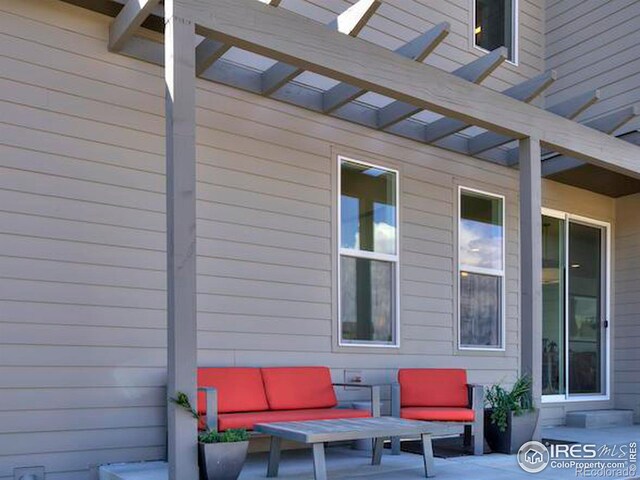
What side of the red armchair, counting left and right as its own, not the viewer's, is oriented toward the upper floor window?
back

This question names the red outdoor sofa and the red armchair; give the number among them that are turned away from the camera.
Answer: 0

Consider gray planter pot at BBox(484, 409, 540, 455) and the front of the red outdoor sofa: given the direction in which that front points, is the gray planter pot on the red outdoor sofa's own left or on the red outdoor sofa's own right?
on the red outdoor sofa's own left

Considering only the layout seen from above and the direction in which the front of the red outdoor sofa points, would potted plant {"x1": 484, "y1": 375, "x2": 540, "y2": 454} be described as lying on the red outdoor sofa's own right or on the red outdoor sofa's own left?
on the red outdoor sofa's own left

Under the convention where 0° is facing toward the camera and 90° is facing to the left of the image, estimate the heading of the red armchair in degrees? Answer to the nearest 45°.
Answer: approximately 0°

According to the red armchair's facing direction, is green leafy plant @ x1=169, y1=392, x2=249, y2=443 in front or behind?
in front
